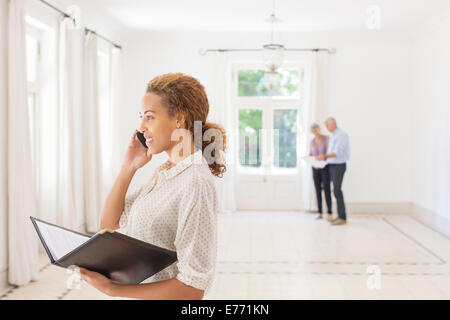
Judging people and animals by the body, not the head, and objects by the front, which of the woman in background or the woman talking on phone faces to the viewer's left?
the woman talking on phone

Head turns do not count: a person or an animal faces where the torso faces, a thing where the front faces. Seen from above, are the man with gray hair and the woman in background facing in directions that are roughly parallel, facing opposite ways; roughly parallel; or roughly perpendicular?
roughly perpendicular

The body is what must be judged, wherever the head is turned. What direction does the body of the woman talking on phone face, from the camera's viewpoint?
to the viewer's left

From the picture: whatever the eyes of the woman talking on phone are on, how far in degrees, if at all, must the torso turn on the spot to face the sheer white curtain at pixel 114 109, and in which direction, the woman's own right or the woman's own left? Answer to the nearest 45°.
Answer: approximately 90° to the woman's own right

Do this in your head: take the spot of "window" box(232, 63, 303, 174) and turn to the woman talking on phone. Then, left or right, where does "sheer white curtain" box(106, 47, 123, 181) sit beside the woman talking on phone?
right

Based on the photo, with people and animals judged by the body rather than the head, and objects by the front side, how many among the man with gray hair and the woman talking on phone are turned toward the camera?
0

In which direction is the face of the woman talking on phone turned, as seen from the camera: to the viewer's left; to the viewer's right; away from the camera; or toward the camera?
to the viewer's left

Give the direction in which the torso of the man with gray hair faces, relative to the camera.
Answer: to the viewer's left

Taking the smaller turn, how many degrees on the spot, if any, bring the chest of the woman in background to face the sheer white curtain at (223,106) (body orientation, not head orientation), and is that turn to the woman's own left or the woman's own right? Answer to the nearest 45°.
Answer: approximately 90° to the woman's own right

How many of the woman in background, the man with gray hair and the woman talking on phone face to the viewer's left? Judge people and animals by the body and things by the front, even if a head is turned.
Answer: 2

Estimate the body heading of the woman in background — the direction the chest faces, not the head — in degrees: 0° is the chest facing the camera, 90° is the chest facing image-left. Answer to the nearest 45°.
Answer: approximately 0°
